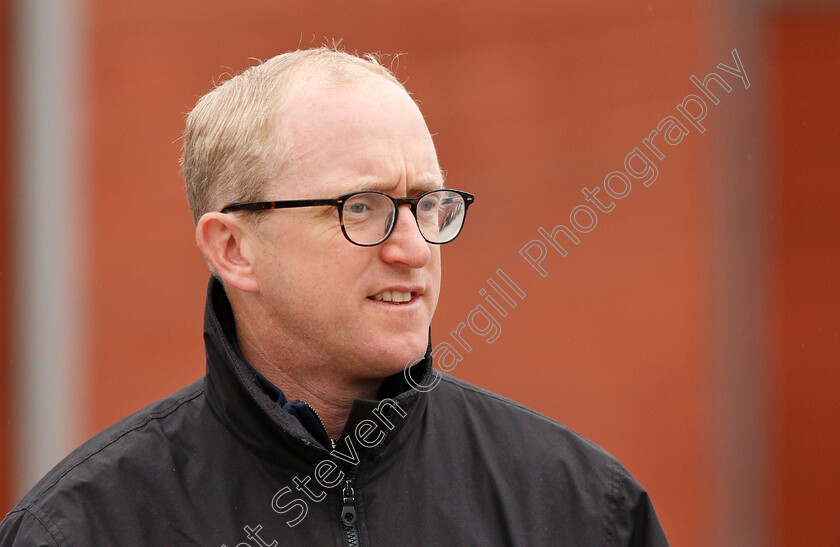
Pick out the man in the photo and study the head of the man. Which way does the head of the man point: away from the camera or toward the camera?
toward the camera

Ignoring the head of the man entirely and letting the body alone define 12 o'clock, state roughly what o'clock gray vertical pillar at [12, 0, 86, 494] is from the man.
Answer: The gray vertical pillar is roughly at 5 o'clock from the man.

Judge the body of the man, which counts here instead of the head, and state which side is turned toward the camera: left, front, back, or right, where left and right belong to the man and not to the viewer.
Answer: front
